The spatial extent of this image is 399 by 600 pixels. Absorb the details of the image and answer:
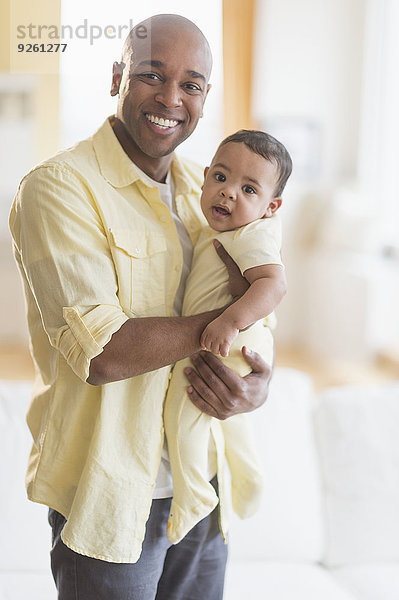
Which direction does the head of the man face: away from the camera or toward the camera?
toward the camera

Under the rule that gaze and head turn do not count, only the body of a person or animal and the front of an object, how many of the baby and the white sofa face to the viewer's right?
0

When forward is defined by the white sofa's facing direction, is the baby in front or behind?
in front

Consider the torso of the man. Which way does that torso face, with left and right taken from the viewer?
facing the viewer and to the right of the viewer

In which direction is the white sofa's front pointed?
toward the camera
